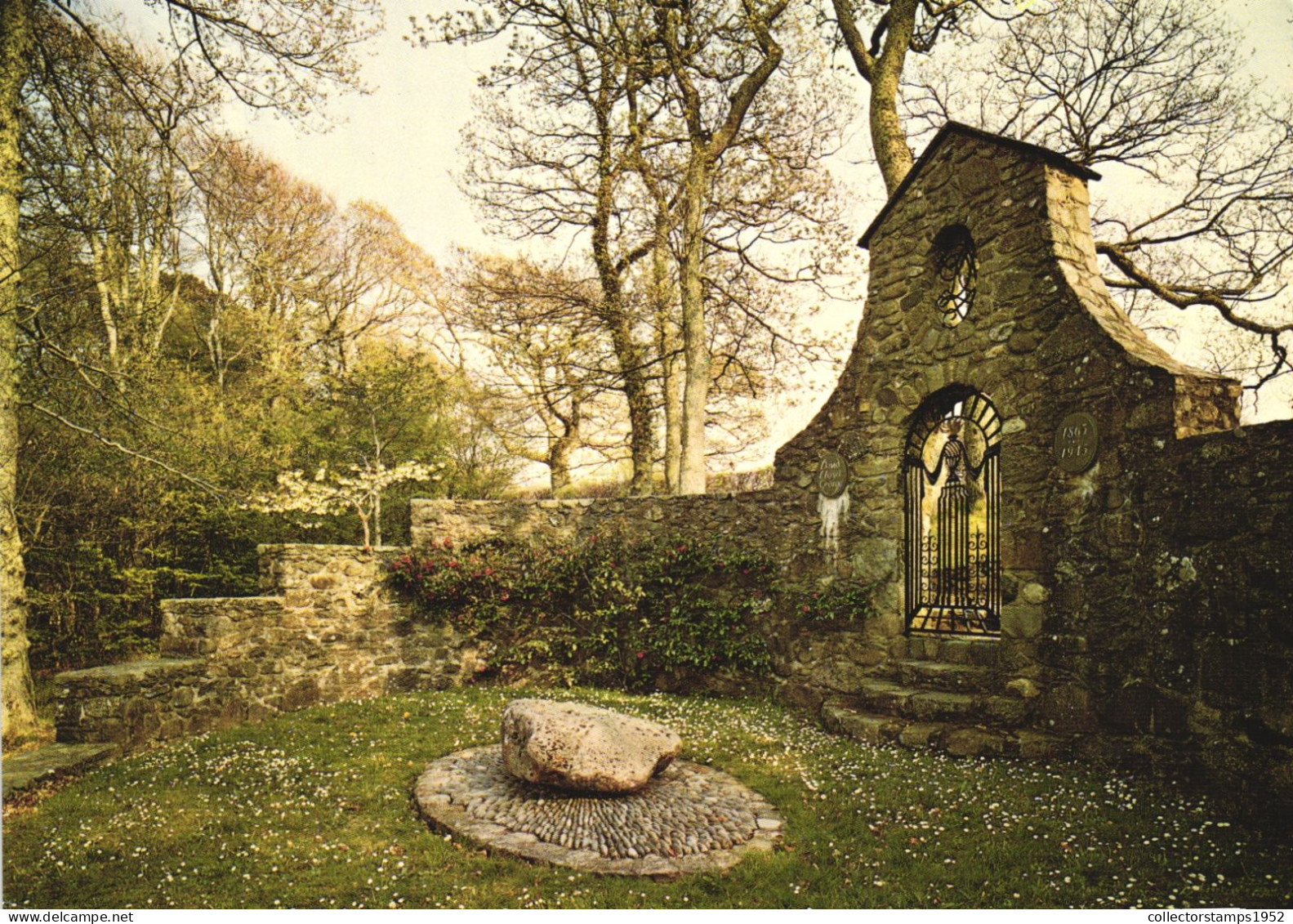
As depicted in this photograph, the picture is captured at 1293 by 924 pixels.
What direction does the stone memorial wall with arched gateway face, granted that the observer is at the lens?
facing the viewer and to the left of the viewer

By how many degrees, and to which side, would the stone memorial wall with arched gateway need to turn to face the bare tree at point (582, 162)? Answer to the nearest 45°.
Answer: approximately 90° to its right

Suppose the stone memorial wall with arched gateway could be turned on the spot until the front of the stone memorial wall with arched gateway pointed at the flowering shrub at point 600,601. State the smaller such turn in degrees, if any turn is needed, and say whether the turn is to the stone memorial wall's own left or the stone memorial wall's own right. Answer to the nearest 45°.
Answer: approximately 90° to the stone memorial wall's own right

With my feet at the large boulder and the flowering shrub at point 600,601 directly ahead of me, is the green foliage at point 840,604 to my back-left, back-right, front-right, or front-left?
front-right

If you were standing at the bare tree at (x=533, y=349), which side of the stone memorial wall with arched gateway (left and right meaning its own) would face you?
right

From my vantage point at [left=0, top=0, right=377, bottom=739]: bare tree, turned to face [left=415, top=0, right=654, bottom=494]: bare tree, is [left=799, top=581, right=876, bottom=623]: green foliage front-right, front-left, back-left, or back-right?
front-right
